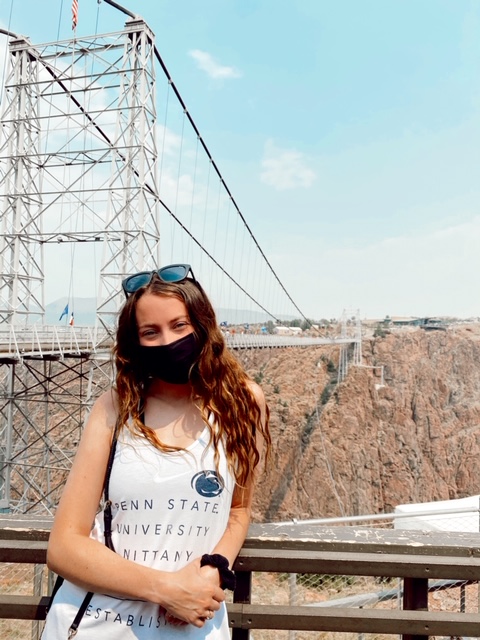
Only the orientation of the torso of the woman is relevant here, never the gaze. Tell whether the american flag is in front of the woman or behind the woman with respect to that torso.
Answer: behind

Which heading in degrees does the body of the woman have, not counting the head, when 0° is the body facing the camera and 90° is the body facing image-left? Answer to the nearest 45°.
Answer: approximately 0°
